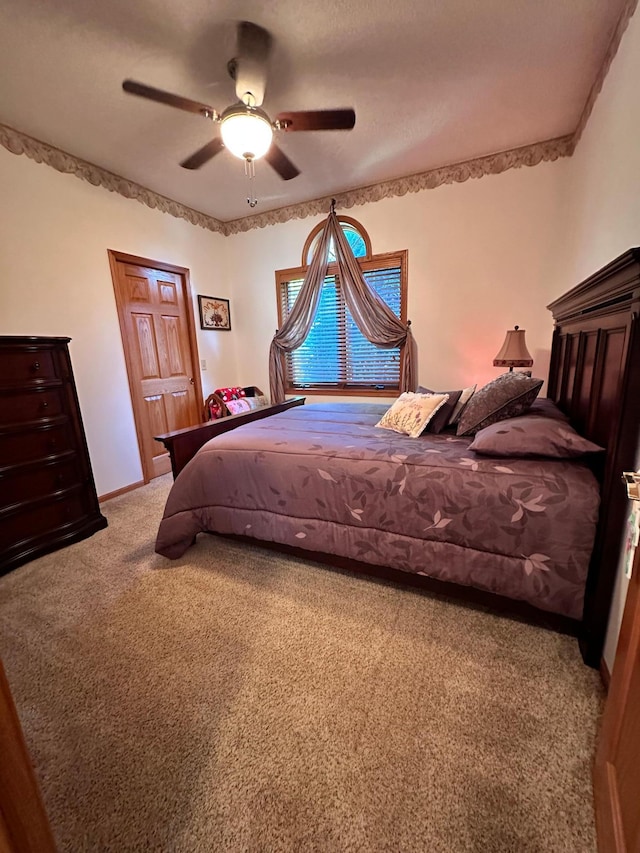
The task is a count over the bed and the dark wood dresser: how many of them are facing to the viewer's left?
1

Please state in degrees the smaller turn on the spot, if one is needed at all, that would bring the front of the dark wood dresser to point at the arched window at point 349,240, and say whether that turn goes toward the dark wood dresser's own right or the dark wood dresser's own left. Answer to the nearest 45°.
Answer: approximately 45° to the dark wood dresser's own left

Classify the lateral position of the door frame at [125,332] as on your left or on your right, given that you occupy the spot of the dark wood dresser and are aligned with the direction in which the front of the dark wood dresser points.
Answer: on your left

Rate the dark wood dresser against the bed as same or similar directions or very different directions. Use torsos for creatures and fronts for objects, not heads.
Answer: very different directions

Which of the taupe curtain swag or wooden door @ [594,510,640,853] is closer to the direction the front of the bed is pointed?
the taupe curtain swag

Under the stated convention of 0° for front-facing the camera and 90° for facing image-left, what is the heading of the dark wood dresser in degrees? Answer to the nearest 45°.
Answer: approximately 315°

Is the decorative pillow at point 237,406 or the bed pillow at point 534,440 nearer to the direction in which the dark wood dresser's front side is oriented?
the bed pillow

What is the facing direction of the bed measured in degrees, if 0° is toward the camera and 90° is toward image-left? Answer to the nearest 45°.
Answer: approximately 90°
